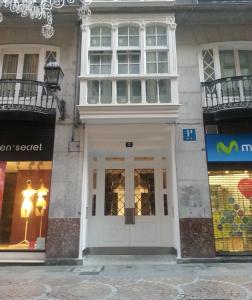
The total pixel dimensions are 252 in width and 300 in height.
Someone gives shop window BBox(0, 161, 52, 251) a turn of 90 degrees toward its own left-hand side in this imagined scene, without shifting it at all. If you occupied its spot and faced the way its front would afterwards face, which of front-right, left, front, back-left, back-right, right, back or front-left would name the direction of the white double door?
front

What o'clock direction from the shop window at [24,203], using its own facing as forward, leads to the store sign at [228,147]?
The store sign is roughly at 10 o'clock from the shop window.

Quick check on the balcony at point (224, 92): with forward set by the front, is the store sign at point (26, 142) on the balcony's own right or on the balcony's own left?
on the balcony's own right

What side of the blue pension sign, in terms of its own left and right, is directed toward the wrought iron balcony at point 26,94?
right

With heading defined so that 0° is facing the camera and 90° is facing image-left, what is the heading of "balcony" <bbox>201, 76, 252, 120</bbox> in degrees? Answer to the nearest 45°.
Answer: approximately 0°

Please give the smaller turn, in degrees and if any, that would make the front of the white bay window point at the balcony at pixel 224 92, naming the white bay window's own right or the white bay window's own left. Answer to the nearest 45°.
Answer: approximately 90° to the white bay window's own left

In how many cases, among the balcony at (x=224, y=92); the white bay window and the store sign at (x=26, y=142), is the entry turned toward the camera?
3

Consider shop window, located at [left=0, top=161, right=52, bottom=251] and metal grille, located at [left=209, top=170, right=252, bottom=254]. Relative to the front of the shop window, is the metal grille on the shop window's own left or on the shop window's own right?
on the shop window's own left

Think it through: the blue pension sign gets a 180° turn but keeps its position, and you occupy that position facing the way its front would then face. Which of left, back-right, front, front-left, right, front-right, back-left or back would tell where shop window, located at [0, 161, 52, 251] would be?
left
